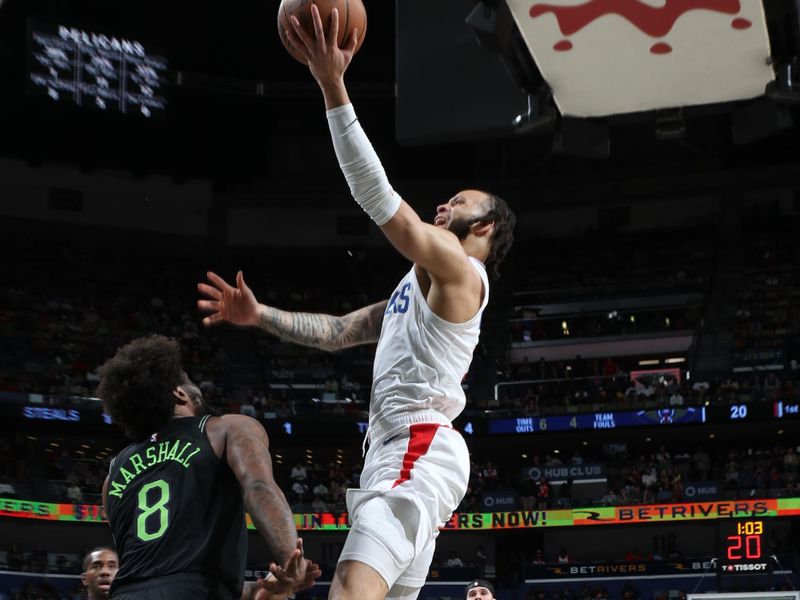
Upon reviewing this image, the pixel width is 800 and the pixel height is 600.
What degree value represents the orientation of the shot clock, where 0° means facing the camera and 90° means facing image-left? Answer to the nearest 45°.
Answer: approximately 0°

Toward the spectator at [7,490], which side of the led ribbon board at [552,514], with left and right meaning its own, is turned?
right

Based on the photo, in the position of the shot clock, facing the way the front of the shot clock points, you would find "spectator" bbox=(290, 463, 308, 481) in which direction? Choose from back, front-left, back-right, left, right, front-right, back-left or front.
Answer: back-right

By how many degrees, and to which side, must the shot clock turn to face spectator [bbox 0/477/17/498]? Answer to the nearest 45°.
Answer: approximately 90° to its right

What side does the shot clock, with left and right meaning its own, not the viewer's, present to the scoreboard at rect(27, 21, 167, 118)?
right

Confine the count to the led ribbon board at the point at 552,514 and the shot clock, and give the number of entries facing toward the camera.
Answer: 2

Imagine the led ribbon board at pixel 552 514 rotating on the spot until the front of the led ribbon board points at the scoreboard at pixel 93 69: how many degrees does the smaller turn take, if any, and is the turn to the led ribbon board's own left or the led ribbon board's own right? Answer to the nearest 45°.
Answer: approximately 90° to the led ribbon board's own right

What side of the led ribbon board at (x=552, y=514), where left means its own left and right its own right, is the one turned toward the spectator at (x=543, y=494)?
back

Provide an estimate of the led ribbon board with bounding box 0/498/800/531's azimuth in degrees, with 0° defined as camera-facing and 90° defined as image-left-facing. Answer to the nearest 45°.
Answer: approximately 0°
